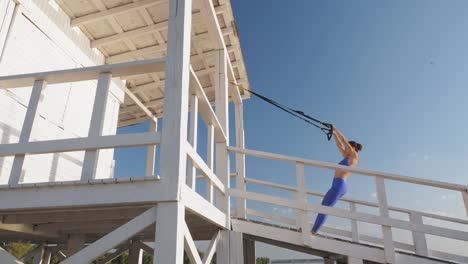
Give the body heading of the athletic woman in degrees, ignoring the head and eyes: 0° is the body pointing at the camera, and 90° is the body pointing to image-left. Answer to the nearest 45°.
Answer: approximately 90°
